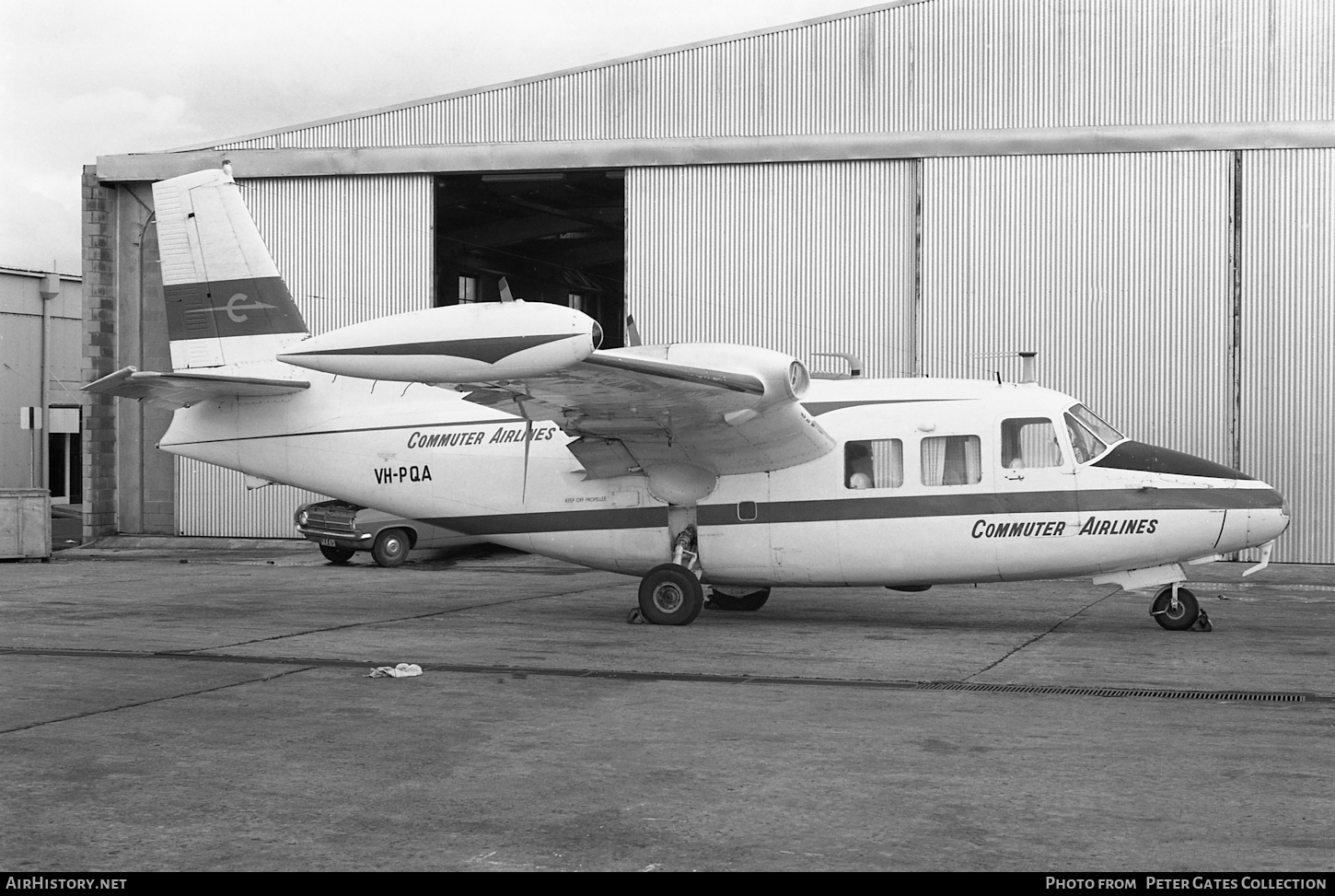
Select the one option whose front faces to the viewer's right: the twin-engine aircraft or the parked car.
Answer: the twin-engine aircraft

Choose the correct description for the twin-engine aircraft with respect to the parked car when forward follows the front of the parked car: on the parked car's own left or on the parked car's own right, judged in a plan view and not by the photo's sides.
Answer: on the parked car's own left

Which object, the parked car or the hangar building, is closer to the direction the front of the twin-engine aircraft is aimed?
the hangar building

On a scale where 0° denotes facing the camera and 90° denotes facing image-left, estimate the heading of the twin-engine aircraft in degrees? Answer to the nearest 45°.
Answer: approximately 270°

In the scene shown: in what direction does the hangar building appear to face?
toward the camera

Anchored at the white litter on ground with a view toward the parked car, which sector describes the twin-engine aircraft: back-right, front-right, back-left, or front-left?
front-right

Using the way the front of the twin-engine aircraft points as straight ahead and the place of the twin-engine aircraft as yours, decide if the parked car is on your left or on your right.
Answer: on your left

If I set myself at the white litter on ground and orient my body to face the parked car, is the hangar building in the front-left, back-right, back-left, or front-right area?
front-right

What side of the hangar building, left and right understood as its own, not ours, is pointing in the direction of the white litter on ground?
front

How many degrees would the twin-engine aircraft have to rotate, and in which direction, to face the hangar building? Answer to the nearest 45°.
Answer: approximately 90° to its left

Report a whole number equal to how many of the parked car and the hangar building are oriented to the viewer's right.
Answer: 0

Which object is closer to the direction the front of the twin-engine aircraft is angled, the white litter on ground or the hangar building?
the hangar building

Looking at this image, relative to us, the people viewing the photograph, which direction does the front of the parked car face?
facing the viewer and to the left of the viewer

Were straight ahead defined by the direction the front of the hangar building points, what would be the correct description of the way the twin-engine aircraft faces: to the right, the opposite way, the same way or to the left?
to the left
